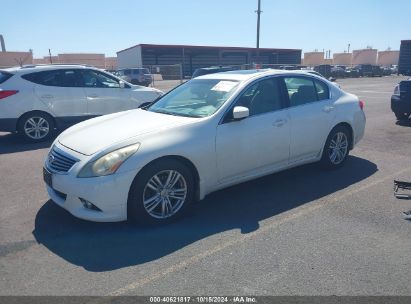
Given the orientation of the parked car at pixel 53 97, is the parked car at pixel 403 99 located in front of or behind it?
in front

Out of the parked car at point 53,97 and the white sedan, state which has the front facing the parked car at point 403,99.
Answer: the parked car at point 53,97

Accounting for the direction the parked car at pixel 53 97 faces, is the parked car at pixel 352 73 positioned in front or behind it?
in front

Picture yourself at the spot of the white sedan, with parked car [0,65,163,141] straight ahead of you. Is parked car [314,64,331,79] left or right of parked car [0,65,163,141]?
right

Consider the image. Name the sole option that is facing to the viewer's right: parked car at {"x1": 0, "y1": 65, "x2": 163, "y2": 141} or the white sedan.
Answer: the parked car

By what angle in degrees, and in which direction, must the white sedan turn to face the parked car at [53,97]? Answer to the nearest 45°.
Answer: approximately 90° to its right

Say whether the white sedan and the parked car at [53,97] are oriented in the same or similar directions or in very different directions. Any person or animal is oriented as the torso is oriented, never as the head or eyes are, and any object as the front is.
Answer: very different directions

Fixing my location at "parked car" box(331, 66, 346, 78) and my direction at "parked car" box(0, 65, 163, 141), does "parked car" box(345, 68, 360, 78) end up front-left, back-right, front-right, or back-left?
back-left

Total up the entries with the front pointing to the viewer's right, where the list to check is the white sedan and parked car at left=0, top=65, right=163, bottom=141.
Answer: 1

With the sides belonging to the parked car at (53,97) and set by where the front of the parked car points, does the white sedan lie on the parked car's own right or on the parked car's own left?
on the parked car's own right

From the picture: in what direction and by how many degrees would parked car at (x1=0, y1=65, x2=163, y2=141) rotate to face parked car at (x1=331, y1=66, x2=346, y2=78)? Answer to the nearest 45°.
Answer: approximately 45° to its left

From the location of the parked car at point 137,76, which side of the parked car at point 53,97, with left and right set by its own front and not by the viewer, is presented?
left

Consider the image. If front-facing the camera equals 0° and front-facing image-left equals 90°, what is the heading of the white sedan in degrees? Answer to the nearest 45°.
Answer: approximately 45°

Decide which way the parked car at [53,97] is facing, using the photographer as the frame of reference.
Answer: facing to the right of the viewer

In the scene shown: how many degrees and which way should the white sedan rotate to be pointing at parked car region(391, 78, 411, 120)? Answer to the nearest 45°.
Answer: approximately 180°
